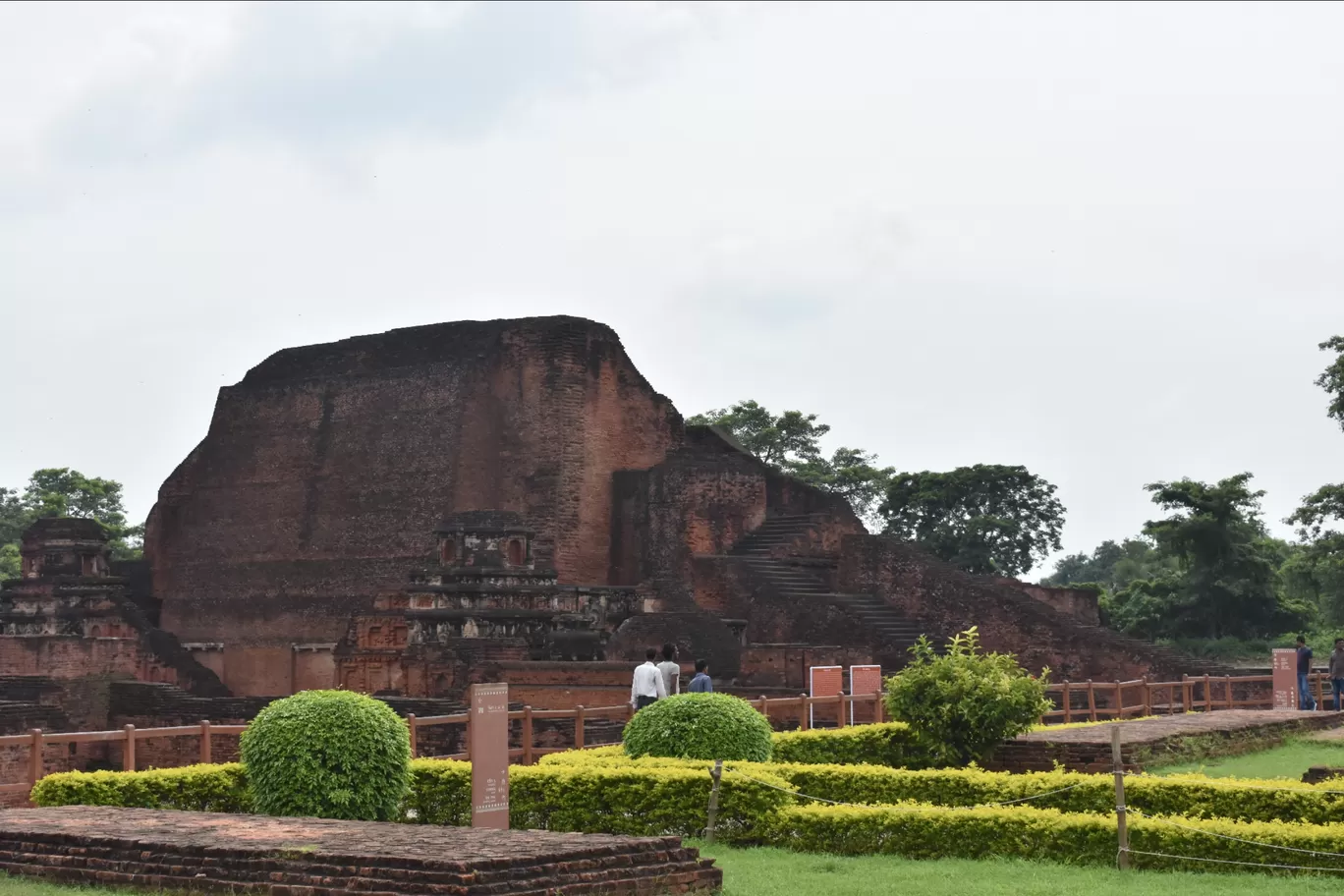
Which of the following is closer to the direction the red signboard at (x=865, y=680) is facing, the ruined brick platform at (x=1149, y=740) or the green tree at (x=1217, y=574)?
the ruined brick platform

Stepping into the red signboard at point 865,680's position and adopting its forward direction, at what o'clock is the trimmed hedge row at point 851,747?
The trimmed hedge row is roughly at 12 o'clock from the red signboard.

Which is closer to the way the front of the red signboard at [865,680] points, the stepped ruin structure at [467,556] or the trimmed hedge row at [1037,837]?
the trimmed hedge row

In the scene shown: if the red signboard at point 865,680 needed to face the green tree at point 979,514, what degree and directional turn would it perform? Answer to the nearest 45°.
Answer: approximately 180°

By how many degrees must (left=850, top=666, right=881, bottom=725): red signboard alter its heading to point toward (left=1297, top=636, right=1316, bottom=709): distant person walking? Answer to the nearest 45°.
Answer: approximately 90° to its left

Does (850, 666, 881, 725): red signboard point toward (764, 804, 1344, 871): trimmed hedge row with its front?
yes

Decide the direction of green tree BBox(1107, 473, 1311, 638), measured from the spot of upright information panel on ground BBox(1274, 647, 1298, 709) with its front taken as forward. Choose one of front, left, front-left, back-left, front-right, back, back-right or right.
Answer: back

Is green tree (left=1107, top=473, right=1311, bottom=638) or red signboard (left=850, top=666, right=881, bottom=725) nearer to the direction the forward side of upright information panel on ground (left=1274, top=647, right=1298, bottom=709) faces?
the red signboard

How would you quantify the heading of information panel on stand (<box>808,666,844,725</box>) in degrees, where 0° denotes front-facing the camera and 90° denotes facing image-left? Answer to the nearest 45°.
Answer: approximately 0°

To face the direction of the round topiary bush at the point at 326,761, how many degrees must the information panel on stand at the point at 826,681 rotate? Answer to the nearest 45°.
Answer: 0° — it already faces it

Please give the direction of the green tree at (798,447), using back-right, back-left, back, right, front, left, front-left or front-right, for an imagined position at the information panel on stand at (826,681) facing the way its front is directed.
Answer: back

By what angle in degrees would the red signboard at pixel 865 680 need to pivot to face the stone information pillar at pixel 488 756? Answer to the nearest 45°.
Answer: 0° — it already faces it
